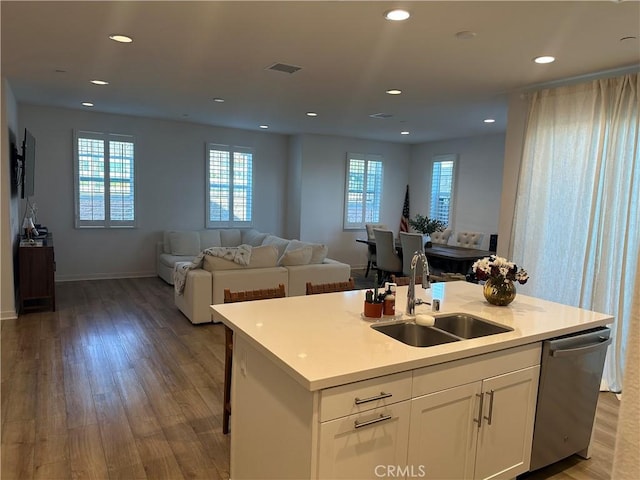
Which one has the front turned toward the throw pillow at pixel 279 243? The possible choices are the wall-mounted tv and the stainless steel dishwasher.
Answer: the wall-mounted tv

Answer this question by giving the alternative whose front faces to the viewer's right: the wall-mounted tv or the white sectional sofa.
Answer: the wall-mounted tv

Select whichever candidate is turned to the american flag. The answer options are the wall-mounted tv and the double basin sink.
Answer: the wall-mounted tv

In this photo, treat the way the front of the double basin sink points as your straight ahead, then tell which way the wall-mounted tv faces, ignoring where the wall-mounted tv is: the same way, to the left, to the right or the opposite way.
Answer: to the left

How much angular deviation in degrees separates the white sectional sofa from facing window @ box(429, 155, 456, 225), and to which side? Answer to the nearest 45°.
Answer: approximately 180°

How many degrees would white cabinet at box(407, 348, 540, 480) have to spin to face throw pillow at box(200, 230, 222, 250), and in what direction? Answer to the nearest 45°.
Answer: approximately 180°

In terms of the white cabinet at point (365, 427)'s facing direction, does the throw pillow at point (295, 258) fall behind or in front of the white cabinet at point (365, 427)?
behind

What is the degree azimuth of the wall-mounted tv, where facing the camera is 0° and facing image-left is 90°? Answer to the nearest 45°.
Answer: approximately 270°

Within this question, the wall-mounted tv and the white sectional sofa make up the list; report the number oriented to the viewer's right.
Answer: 1

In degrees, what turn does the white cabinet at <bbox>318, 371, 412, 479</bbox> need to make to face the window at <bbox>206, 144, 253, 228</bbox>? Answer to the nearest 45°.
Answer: approximately 180°

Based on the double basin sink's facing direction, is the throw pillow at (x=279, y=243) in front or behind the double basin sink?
behind

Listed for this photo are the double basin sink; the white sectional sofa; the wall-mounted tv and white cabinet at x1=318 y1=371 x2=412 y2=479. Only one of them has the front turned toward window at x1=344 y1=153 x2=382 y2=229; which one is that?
the wall-mounted tv
